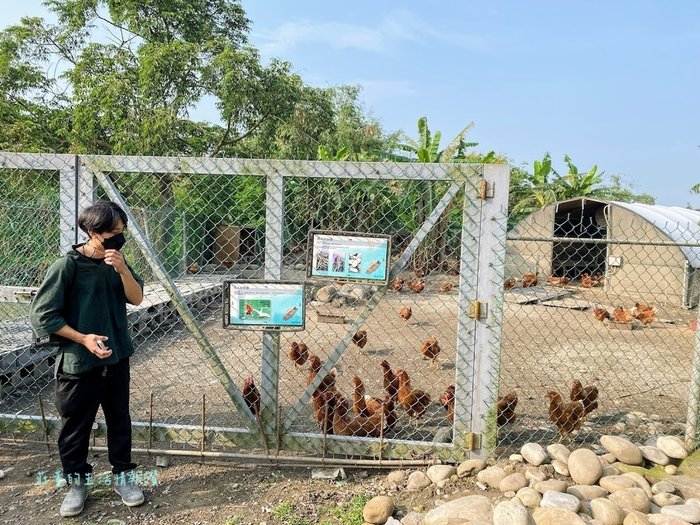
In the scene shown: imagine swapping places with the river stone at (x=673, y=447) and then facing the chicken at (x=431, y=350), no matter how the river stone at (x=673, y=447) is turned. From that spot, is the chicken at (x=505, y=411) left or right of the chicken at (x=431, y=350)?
left

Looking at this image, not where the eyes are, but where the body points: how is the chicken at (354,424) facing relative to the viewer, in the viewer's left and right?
facing to the left of the viewer

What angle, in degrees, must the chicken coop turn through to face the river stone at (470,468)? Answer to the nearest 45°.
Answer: approximately 45° to its left

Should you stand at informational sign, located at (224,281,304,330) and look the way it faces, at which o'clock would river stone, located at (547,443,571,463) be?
The river stone is roughly at 9 o'clock from the informational sign.

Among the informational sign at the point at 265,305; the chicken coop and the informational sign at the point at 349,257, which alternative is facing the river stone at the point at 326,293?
the chicken coop

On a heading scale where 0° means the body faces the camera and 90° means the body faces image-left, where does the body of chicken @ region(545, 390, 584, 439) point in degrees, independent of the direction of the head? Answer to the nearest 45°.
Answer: approximately 90°
